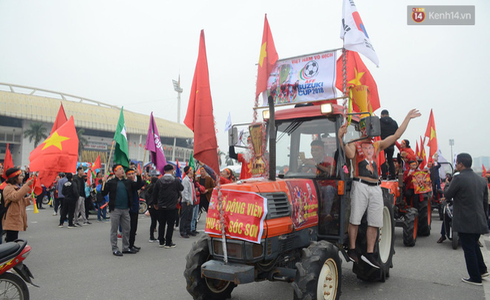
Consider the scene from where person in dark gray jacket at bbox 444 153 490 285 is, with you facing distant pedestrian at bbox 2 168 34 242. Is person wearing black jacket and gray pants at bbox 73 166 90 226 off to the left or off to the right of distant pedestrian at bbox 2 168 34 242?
right

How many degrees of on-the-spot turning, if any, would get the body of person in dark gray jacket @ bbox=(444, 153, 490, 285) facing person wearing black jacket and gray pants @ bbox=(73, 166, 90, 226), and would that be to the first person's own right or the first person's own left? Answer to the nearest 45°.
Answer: approximately 45° to the first person's own left

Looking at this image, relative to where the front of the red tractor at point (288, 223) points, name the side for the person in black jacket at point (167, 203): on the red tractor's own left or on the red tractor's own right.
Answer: on the red tractor's own right

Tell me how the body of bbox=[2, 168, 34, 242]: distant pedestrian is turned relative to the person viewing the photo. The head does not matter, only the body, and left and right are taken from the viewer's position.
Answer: facing to the right of the viewer

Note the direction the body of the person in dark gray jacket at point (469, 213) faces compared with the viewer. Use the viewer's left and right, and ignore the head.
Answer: facing away from the viewer and to the left of the viewer

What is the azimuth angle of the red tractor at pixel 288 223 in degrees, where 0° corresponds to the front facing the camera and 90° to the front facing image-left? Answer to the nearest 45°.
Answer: approximately 45°
